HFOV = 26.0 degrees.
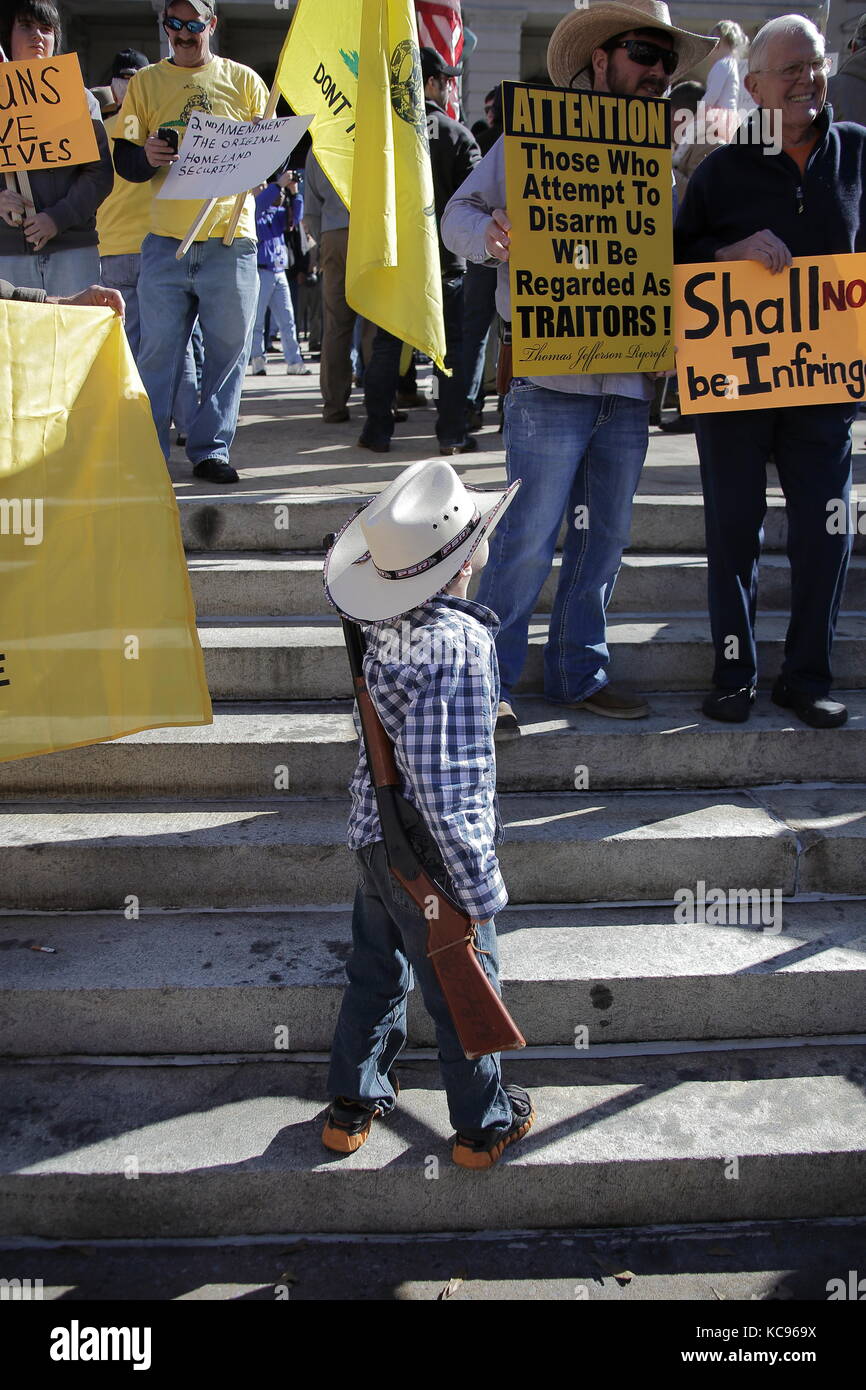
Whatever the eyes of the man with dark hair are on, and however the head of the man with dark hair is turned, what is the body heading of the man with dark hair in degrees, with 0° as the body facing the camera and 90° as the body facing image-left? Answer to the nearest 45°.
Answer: approximately 0°

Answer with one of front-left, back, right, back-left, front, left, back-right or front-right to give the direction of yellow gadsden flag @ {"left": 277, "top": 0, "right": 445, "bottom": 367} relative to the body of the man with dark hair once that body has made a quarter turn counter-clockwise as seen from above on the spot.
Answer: front-right

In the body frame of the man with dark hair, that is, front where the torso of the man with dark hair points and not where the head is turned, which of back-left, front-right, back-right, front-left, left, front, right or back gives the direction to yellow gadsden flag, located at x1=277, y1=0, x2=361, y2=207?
front-left

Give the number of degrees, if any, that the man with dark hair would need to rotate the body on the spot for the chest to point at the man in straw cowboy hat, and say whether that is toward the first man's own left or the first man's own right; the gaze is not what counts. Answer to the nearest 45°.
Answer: approximately 45° to the first man's own left

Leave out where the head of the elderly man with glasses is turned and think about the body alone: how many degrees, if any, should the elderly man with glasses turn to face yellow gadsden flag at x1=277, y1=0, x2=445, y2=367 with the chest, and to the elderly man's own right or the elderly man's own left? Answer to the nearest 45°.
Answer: approximately 90° to the elderly man's own right

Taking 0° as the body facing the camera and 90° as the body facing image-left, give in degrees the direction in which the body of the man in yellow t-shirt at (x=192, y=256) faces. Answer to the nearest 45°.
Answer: approximately 0°

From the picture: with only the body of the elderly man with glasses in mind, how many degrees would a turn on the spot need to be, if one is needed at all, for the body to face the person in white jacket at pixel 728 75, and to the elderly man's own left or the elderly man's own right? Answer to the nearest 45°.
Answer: approximately 180°
